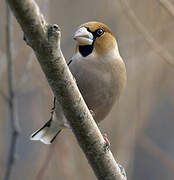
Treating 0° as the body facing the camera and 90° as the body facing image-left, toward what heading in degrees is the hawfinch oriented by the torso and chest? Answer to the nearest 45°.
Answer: approximately 315°
